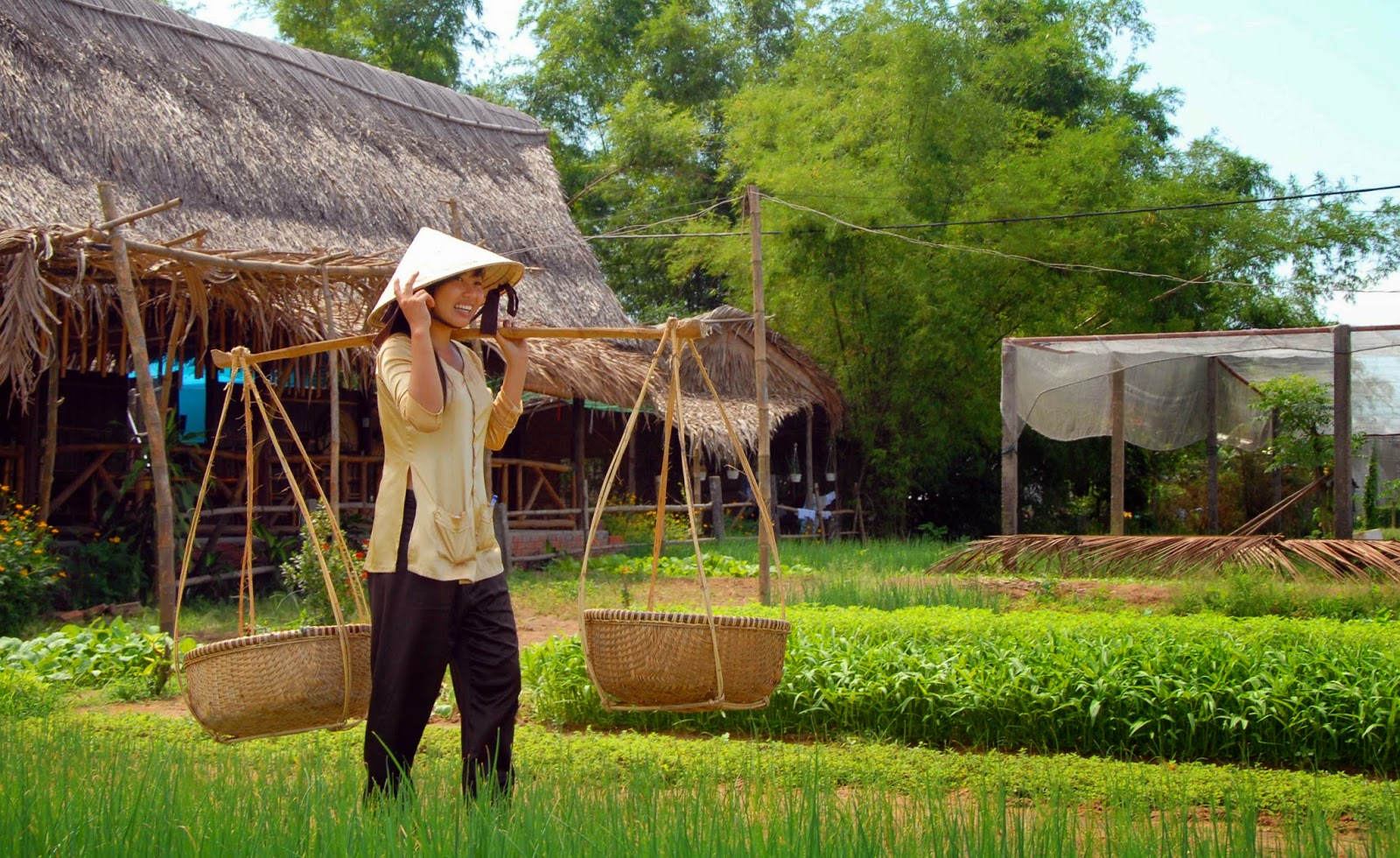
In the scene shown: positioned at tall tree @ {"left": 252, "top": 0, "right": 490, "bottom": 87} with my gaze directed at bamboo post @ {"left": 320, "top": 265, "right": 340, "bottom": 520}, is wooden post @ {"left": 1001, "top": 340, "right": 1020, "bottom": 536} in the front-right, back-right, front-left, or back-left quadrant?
front-left

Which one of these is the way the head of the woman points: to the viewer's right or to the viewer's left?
to the viewer's right

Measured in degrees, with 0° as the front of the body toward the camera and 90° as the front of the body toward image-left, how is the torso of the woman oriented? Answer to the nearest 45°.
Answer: approximately 315°

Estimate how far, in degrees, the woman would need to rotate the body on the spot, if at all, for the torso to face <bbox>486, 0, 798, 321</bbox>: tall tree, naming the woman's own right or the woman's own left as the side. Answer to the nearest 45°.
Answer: approximately 135° to the woman's own left

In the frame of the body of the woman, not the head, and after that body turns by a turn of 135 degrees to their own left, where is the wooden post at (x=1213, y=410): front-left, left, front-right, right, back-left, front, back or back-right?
front-right

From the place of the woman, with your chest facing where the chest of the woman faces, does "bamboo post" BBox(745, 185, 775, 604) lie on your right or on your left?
on your left

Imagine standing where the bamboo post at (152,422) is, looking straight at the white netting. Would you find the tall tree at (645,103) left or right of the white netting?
left

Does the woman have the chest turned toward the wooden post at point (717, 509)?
no

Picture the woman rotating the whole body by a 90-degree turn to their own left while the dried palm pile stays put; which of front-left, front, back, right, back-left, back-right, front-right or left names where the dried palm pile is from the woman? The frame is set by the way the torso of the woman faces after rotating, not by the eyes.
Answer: front

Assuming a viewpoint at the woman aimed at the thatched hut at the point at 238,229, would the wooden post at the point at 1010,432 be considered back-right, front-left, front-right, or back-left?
front-right
